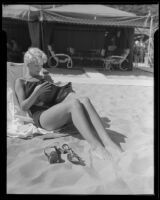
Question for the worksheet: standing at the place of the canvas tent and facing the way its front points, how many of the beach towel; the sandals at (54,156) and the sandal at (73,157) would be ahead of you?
3

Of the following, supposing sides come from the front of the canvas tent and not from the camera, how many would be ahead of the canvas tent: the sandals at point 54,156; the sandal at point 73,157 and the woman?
3

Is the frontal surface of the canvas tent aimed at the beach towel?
yes

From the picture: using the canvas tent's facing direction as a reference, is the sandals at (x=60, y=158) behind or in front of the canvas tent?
in front

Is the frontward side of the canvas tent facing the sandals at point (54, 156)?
yes

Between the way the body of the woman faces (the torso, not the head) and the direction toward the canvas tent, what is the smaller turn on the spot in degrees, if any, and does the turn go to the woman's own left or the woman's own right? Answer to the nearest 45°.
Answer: approximately 135° to the woman's own left
